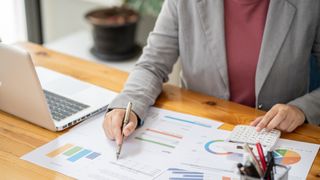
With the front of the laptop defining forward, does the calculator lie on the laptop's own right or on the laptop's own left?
on the laptop's own right

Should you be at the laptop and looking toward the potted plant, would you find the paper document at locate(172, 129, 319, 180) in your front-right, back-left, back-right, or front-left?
back-right

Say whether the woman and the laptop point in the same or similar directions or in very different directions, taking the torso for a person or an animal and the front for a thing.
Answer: very different directions

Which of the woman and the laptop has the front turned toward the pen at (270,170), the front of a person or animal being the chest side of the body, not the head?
the woman

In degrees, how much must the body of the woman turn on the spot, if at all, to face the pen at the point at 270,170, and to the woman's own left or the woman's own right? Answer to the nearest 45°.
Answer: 0° — they already face it

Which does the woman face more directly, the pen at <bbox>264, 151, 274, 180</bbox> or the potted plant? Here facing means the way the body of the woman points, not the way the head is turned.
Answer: the pen

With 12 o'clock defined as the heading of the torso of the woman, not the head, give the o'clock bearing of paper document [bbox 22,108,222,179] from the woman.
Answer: The paper document is roughly at 1 o'clock from the woman.

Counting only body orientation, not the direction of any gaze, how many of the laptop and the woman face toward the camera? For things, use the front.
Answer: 1

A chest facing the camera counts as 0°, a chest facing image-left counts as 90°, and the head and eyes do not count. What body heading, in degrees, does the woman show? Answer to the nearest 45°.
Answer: approximately 0°

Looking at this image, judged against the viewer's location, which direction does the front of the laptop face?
facing away from the viewer and to the right of the viewer

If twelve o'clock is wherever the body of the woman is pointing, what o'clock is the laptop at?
The laptop is roughly at 2 o'clock from the woman.
